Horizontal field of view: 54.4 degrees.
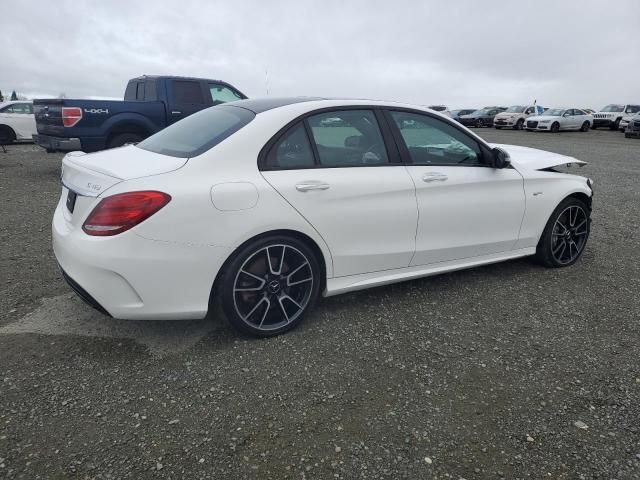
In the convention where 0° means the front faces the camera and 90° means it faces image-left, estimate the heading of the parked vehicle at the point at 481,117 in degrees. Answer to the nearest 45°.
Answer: approximately 45°

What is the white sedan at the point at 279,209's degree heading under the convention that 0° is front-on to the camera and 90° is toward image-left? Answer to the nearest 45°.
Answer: approximately 225°

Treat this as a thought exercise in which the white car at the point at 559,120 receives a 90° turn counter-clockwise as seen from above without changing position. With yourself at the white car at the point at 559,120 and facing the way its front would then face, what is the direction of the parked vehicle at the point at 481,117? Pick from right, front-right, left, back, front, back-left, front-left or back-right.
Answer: back

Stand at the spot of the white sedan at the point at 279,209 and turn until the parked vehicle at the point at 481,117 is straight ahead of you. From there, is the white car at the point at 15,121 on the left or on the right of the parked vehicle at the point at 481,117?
left

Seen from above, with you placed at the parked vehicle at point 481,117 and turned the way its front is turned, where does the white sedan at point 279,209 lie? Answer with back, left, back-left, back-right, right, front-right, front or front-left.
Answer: front-left

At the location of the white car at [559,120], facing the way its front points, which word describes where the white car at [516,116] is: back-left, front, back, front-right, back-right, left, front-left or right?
right

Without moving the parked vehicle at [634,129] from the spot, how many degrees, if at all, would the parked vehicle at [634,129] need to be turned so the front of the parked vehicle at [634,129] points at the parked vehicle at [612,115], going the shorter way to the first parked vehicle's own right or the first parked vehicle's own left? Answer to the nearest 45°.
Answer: approximately 135° to the first parked vehicle's own right
